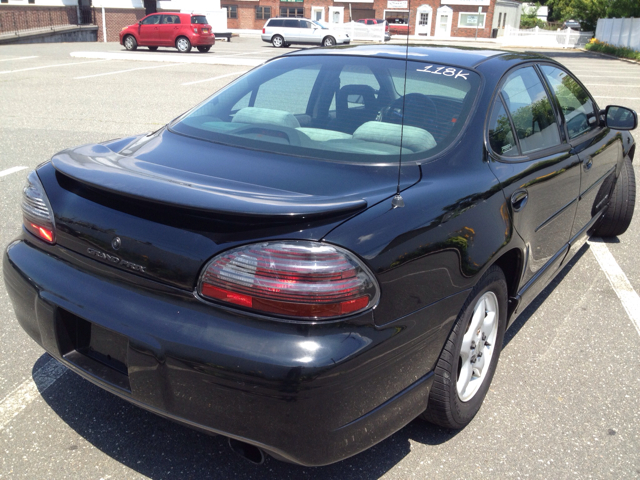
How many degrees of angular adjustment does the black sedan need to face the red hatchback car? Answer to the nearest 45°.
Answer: approximately 45° to its left

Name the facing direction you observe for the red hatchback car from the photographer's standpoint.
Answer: facing away from the viewer and to the left of the viewer

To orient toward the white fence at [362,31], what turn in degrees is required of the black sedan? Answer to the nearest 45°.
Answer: approximately 45° to its left

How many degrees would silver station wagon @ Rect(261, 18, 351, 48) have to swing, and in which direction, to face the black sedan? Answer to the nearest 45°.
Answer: approximately 90° to its right

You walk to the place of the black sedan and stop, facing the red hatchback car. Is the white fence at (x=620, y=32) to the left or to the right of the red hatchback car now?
right

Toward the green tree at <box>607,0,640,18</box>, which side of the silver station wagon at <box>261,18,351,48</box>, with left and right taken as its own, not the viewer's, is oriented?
front

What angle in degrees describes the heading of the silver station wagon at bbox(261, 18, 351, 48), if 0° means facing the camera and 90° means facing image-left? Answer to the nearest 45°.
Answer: approximately 270°

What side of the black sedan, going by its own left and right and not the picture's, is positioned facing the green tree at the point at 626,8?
front

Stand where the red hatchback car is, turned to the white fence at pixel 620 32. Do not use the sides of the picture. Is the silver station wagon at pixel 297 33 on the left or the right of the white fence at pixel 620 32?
left

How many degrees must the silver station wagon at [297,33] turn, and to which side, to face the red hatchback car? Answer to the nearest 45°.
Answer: approximately 135° to its right

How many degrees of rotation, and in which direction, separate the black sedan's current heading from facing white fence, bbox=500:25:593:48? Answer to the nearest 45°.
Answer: approximately 45° to its left

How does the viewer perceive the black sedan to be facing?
facing away from the viewer and to the right of the viewer
